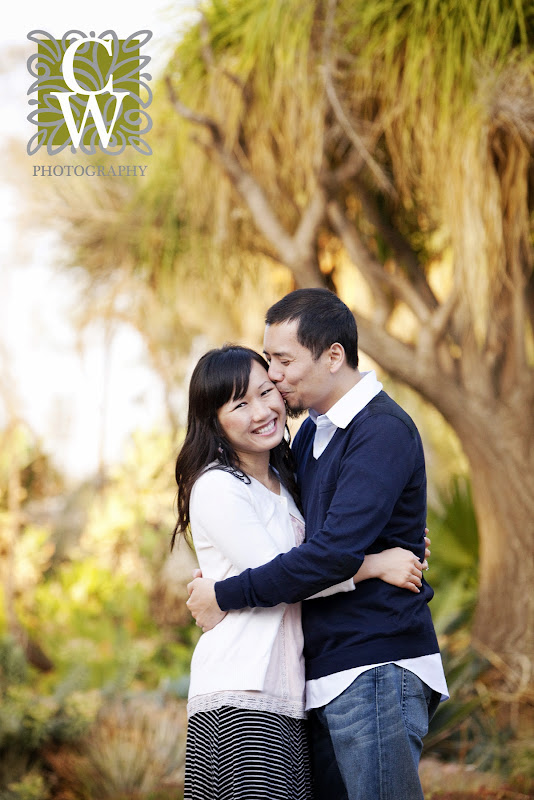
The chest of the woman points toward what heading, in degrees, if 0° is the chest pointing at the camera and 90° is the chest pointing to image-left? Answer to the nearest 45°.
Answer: approximately 315°

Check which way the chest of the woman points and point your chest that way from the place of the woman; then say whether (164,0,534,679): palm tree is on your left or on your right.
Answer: on your left
